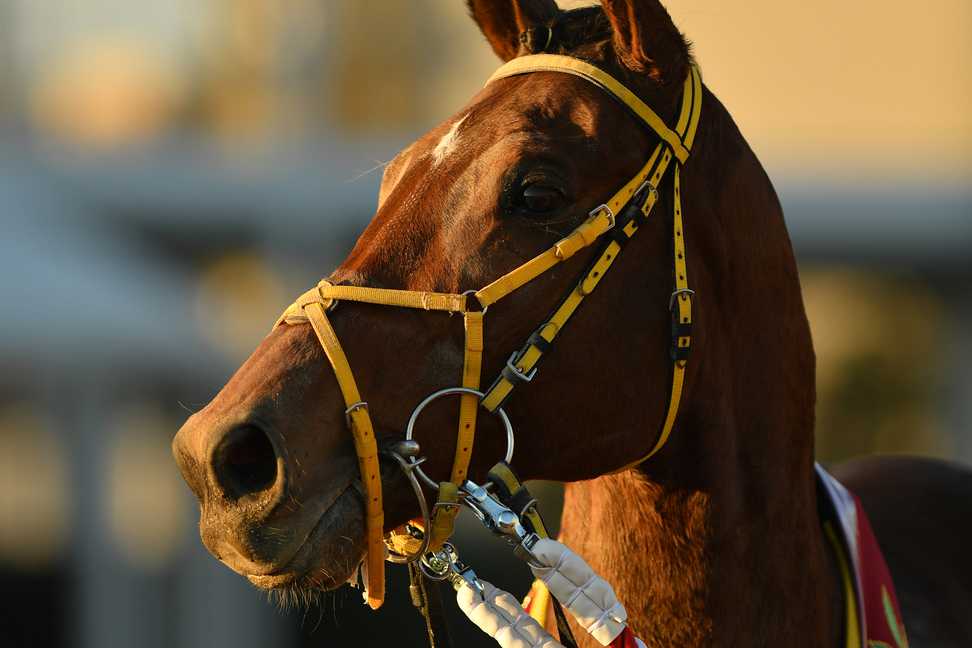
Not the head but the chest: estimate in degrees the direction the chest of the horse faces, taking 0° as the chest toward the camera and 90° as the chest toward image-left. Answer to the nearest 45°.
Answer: approximately 45°
